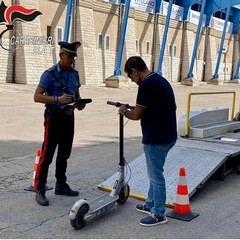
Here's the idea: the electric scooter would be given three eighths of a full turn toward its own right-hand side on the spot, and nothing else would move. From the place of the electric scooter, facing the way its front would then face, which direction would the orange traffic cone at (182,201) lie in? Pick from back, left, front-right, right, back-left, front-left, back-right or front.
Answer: left

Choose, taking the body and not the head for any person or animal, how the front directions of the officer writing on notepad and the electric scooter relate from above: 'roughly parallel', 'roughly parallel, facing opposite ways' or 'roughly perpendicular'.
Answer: roughly perpendicular

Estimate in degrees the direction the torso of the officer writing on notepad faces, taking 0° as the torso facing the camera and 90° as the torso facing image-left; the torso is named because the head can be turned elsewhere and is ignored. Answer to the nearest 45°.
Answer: approximately 315°

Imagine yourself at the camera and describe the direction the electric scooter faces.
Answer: facing away from the viewer and to the right of the viewer

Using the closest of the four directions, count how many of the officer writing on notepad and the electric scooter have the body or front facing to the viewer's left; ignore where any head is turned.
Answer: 0

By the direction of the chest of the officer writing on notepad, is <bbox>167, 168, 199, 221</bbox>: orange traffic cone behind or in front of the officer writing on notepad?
in front
